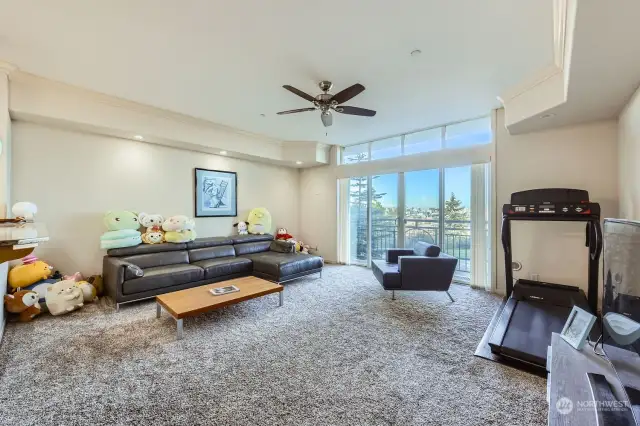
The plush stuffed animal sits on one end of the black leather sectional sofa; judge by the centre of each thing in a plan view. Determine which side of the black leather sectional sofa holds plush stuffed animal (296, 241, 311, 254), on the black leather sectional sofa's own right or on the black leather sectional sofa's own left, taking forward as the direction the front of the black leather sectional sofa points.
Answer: on the black leather sectional sofa's own left

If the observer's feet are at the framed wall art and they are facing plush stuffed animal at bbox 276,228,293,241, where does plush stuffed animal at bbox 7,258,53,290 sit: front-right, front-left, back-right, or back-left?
back-right

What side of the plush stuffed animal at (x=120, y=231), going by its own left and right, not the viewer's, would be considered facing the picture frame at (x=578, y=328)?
front

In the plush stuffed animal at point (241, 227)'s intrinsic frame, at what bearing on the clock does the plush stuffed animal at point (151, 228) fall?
the plush stuffed animal at point (151, 228) is roughly at 2 o'clock from the plush stuffed animal at point (241, 227).

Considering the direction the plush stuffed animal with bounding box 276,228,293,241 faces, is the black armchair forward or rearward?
forward

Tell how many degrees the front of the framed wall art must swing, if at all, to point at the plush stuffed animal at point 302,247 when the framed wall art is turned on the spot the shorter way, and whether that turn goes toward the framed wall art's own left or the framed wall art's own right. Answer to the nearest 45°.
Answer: approximately 45° to the framed wall art's own left

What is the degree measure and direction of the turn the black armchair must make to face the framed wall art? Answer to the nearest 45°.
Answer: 0° — it already faces it

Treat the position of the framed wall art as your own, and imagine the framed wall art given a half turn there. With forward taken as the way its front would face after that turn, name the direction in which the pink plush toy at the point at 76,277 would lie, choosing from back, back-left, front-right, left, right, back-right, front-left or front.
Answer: left

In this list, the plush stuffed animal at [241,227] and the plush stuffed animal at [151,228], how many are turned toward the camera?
2

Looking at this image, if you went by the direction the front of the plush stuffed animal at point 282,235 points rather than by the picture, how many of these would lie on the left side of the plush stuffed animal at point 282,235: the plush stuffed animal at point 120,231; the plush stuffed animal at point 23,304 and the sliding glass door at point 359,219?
1

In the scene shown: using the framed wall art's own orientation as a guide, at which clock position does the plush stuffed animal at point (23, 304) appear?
The plush stuffed animal is roughly at 3 o'clock from the framed wall art.

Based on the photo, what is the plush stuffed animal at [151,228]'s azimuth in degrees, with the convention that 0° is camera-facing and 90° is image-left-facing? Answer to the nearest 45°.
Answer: approximately 0°
